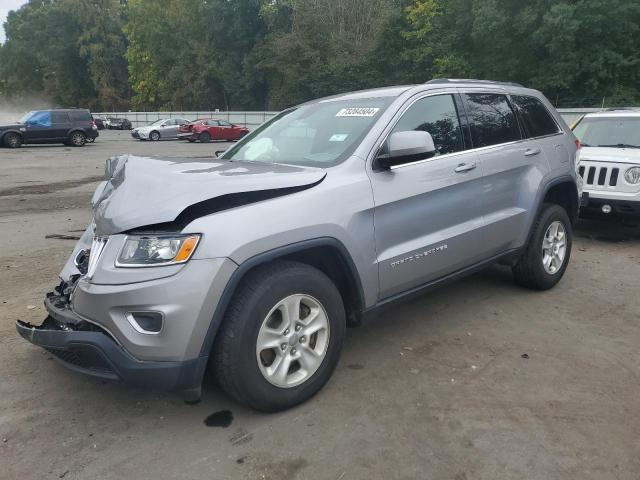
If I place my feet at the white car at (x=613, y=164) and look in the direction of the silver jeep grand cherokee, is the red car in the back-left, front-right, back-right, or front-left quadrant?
back-right

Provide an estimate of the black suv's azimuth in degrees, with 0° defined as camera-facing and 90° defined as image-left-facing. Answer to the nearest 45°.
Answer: approximately 90°

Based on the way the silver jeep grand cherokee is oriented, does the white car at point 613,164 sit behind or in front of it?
behind

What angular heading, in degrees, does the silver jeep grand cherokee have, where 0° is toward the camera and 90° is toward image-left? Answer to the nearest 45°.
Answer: approximately 45°

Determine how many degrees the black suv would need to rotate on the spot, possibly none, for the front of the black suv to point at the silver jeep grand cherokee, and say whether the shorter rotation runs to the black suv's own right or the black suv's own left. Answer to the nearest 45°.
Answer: approximately 90° to the black suv's own left

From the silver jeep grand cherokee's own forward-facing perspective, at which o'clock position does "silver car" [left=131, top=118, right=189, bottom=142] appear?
The silver car is roughly at 4 o'clock from the silver jeep grand cherokee.

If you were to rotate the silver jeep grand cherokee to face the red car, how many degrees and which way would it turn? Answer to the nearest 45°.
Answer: approximately 135° to its right
